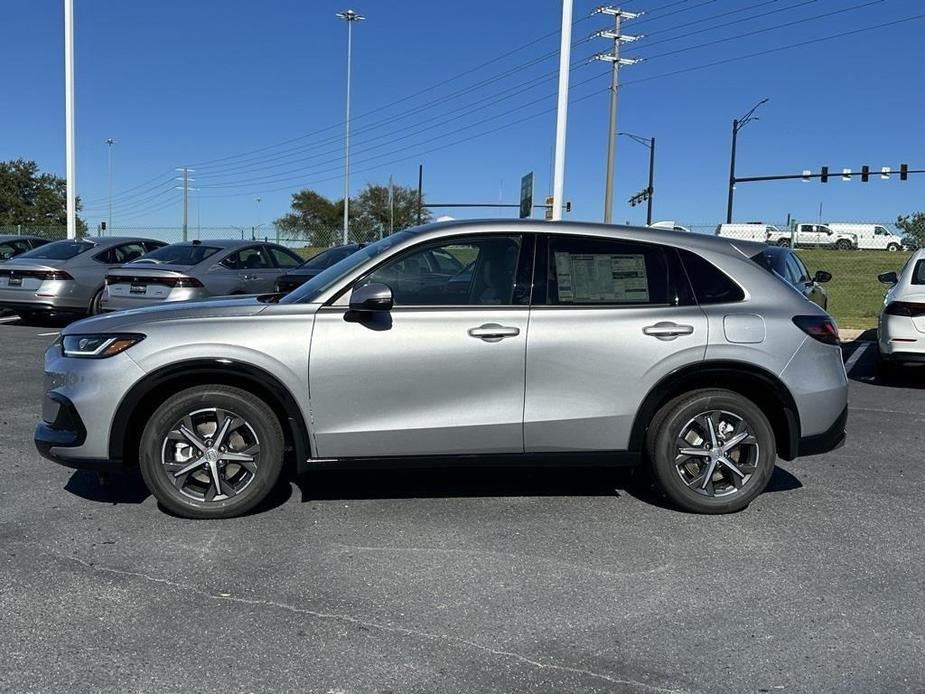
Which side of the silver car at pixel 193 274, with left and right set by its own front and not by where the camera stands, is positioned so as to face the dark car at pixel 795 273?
right

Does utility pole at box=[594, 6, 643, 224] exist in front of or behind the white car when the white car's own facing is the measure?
in front

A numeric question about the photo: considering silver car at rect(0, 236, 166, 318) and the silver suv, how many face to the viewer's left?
1

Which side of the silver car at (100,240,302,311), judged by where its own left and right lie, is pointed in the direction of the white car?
right

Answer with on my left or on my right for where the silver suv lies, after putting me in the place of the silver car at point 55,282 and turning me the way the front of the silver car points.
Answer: on my right

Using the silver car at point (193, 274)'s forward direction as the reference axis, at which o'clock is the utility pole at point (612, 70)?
The utility pole is roughly at 12 o'clock from the silver car.

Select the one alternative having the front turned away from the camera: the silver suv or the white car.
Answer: the white car

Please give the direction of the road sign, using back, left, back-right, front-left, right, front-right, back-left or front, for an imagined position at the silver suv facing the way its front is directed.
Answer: right

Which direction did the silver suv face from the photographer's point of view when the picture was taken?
facing to the left of the viewer

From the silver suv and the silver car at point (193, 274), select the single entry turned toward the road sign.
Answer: the silver car

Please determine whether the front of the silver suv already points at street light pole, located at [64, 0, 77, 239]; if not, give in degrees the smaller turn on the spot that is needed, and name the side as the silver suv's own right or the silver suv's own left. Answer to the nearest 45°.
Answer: approximately 45° to the silver suv's own right

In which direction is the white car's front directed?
away from the camera

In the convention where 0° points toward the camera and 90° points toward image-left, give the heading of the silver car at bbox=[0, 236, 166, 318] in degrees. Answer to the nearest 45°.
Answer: approximately 225°

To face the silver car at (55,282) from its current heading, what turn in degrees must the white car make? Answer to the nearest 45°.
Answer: approximately 90° to its left

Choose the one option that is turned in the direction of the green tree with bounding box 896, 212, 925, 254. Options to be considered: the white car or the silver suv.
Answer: the white car

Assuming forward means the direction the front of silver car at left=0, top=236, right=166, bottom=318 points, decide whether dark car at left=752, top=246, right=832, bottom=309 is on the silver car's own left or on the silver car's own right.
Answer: on the silver car's own right

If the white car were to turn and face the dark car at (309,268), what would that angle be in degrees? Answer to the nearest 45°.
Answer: approximately 90° to its left
